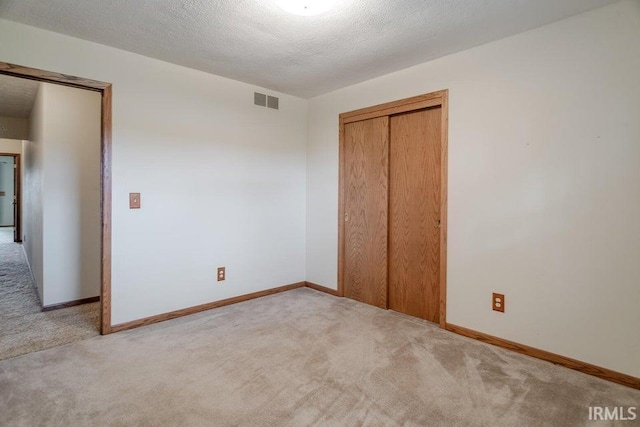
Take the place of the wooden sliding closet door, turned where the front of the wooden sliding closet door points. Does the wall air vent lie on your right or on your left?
on your right

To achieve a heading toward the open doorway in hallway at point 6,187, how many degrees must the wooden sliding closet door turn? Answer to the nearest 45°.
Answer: approximately 45° to its right

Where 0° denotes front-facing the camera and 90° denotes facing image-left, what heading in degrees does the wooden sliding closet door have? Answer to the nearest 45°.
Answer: approximately 45°
